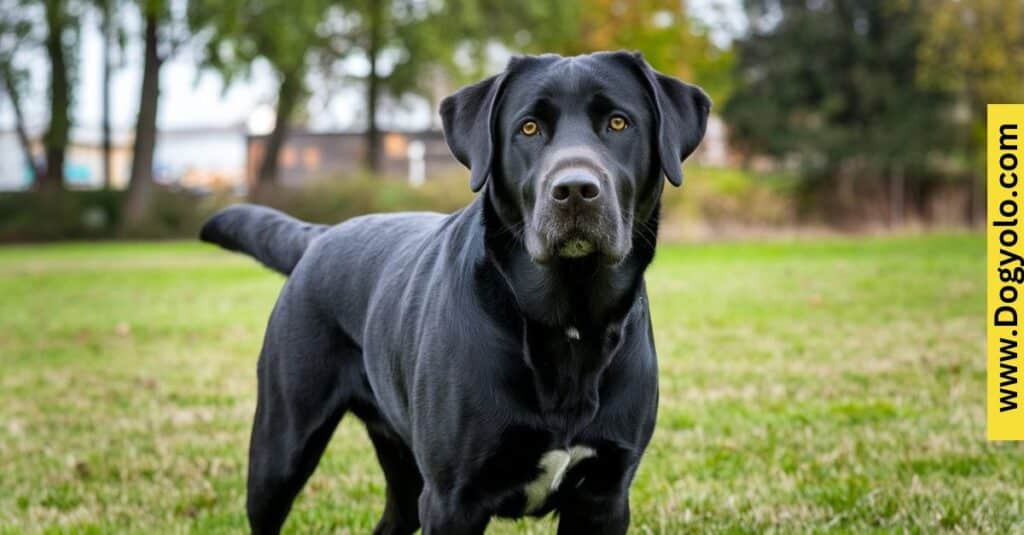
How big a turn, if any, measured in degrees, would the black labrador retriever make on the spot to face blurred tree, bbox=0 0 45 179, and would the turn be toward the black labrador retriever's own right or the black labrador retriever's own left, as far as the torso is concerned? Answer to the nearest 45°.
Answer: approximately 135° to the black labrador retriever's own left

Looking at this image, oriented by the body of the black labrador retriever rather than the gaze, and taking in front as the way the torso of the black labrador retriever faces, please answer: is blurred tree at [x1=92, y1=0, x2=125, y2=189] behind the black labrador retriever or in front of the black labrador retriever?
behind

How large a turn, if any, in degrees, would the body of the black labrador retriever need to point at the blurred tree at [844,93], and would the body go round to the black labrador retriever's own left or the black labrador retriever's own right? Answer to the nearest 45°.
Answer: approximately 135° to the black labrador retriever's own left

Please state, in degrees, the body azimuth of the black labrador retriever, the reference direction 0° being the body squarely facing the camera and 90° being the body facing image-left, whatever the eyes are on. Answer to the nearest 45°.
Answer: approximately 315°

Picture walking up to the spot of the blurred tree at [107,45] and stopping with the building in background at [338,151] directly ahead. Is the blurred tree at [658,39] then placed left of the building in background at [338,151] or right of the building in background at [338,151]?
right

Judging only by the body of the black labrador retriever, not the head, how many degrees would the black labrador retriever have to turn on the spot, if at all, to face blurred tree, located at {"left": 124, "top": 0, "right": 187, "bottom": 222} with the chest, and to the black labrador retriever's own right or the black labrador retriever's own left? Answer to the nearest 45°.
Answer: approximately 135° to the black labrador retriever's own left

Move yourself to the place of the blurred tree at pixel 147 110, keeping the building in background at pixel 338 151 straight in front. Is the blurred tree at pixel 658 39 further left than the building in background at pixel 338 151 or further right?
right

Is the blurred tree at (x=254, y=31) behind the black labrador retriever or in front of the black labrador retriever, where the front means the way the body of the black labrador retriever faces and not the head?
behind
